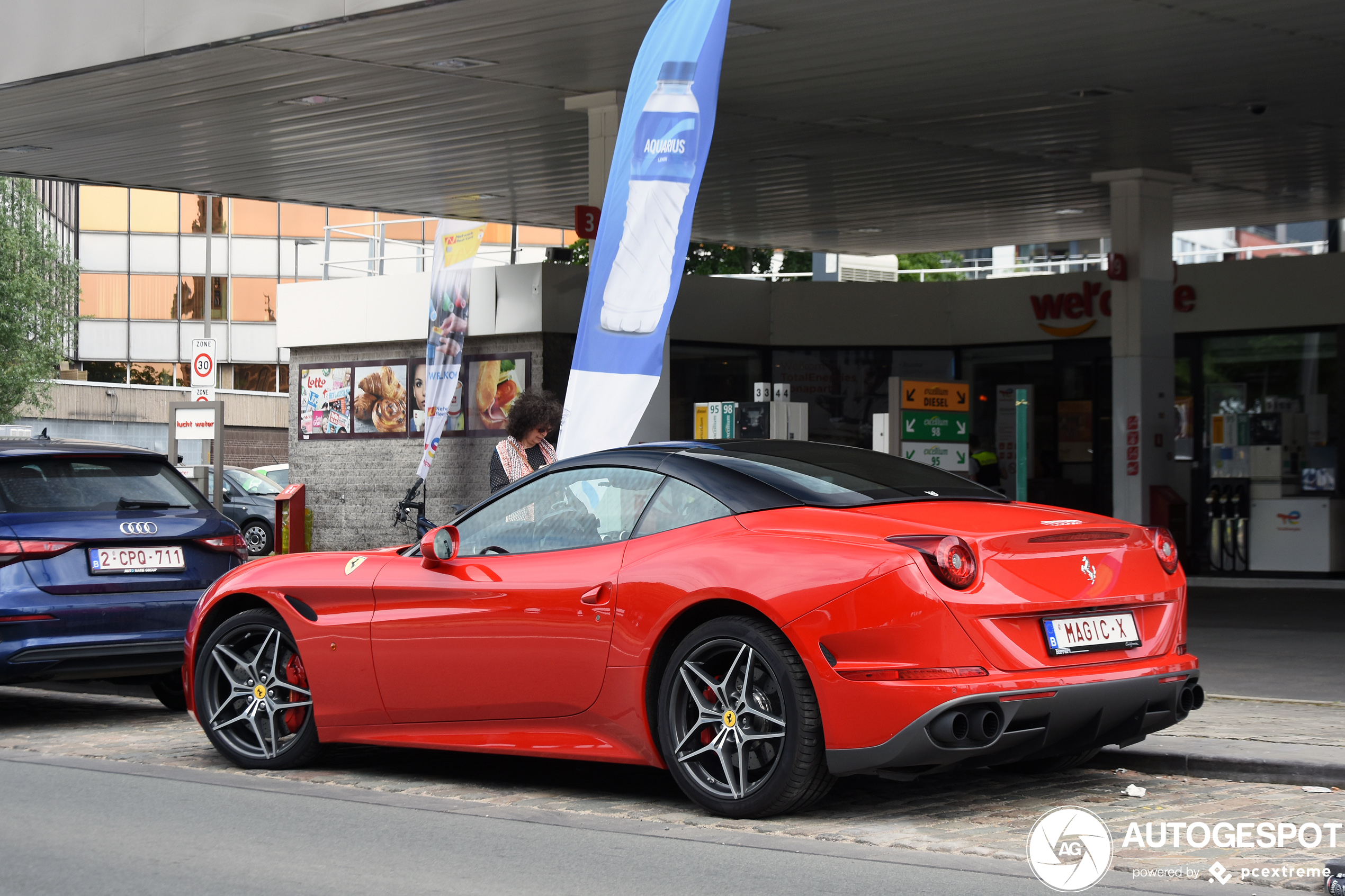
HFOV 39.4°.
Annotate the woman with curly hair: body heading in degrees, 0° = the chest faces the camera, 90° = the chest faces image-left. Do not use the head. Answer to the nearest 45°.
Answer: approximately 315°

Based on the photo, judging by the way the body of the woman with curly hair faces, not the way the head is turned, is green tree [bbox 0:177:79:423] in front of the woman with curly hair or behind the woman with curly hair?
behind

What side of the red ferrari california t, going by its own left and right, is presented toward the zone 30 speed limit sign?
front

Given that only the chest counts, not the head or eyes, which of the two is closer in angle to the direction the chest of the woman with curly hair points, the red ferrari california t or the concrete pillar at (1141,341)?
the red ferrari california t

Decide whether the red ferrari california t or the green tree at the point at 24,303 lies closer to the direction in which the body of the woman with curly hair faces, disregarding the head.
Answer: the red ferrari california t

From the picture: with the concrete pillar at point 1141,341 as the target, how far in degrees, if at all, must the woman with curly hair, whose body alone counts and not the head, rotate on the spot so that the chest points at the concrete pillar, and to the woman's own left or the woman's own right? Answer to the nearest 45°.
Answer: approximately 90° to the woman's own left

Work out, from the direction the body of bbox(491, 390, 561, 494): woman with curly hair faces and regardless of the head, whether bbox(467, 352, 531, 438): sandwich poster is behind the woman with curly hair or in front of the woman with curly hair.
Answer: behind

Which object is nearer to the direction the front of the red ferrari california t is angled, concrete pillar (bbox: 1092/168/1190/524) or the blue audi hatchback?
the blue audi hatchback

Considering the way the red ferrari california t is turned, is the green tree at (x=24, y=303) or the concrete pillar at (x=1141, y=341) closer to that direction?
the green tree

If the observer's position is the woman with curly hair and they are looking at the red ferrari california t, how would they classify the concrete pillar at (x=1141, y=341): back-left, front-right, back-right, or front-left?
back-left

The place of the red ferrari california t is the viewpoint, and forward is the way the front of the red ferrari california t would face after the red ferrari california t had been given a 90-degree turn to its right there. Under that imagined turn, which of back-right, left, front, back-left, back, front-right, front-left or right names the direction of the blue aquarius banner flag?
front-left

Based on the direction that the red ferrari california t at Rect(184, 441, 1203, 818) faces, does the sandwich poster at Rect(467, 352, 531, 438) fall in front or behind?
in front

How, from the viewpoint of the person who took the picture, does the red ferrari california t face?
facing away from the viewer and to the left of the viewer
